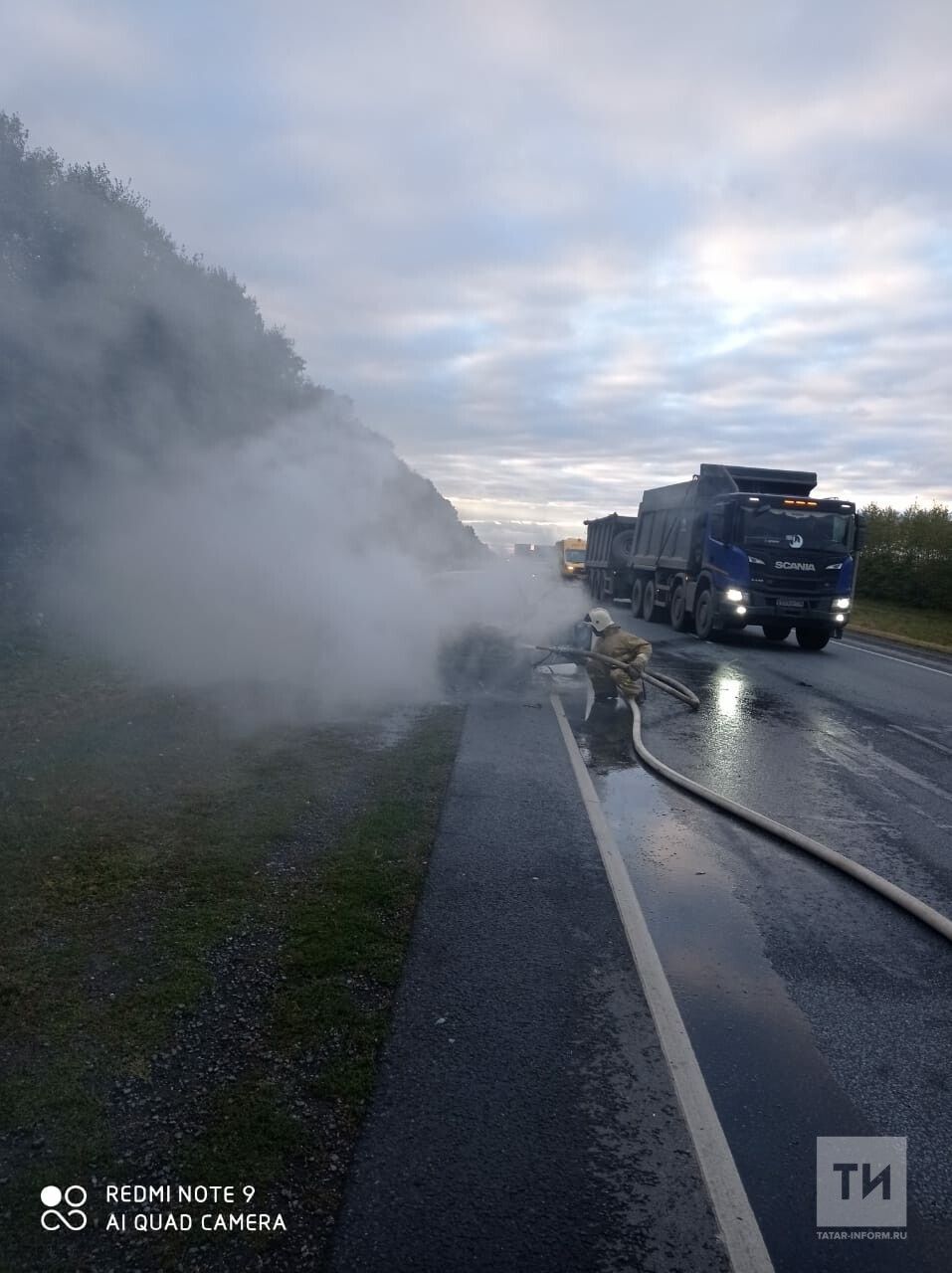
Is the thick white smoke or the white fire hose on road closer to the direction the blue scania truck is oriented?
the white fire hose on road

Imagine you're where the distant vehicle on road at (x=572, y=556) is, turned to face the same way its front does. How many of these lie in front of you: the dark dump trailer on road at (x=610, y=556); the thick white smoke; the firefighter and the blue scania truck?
4

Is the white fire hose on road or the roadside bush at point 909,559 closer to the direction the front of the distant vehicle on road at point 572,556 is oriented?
the white fire hose on road

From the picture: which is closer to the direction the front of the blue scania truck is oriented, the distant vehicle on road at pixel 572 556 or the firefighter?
the firefighter

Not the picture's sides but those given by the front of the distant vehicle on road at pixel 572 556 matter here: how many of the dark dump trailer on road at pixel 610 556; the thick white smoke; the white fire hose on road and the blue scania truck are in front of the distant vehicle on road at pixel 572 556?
4

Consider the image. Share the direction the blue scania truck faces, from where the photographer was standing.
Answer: facing the viewer and to the right of the viewer

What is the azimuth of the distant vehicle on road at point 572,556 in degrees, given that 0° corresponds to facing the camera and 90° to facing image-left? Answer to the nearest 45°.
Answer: approximately 0°

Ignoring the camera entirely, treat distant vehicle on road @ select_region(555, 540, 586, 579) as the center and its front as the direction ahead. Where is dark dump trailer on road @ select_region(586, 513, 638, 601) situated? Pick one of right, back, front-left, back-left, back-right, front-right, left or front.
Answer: front

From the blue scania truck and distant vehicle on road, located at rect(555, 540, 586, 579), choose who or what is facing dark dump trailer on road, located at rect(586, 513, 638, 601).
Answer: distant vehicle on road, located at rect(555, 540, 586, 579)

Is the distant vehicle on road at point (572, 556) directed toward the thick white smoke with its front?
yes

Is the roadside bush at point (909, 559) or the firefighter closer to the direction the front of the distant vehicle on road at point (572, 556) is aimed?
the firefighter

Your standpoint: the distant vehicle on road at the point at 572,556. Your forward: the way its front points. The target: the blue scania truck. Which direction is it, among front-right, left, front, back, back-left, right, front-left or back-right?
front

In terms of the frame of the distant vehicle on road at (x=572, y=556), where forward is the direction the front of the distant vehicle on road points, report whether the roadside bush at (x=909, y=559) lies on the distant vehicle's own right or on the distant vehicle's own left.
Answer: on the distant vehicle's own left

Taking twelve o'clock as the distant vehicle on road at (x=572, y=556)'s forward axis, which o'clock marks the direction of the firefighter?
The firefighter is roughly at 12 o'clock from the distant vehicle on road.

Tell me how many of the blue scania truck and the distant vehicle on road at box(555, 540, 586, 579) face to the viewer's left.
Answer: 0

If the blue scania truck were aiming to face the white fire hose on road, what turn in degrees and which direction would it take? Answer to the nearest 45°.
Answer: approximately 45° to its right

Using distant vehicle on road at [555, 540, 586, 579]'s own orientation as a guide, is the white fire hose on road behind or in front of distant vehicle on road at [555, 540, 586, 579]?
in front

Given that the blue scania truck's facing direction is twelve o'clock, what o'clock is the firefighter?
The firefighter is roughly at 2 o'clock from the blue scania truck.
